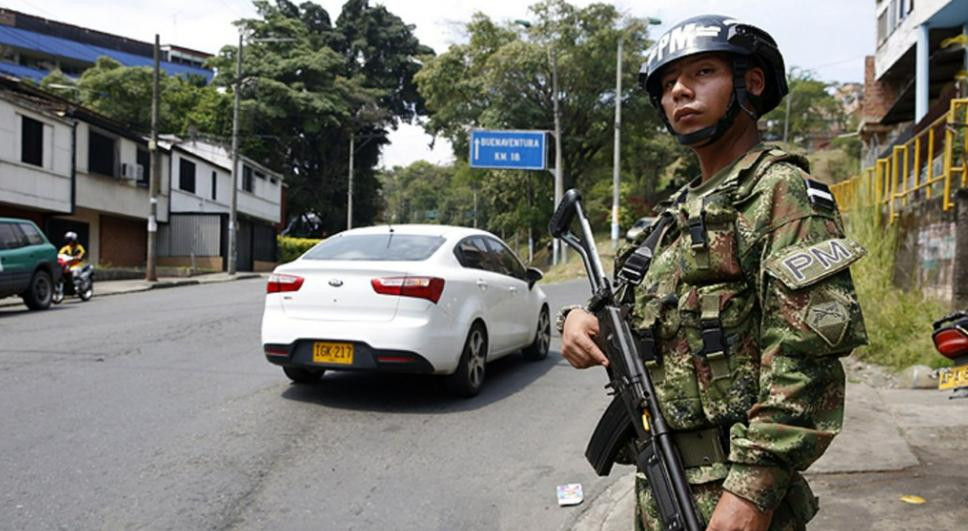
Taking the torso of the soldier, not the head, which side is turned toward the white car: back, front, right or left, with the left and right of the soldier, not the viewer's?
right

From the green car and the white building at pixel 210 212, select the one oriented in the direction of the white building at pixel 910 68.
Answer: the white building at pixel 210 212

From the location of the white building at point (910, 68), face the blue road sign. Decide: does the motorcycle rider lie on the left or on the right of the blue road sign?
left

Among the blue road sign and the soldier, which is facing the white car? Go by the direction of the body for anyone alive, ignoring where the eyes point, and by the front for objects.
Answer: the blue road sign

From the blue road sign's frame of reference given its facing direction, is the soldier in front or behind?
in front

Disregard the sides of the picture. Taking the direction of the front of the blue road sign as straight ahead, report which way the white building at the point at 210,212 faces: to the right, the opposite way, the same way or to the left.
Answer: to the left

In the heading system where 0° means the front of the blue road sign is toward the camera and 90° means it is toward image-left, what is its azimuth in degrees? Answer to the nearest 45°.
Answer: approximately 0°

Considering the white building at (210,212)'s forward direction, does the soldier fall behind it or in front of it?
in front

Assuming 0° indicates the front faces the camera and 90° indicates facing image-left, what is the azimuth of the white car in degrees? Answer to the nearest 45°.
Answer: approximately 225°

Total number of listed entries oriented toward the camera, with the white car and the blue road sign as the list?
1

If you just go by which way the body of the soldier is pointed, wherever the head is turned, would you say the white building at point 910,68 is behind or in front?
behind

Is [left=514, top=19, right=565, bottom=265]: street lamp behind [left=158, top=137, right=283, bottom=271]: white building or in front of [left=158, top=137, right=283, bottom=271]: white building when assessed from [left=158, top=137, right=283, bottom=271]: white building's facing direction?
in front
